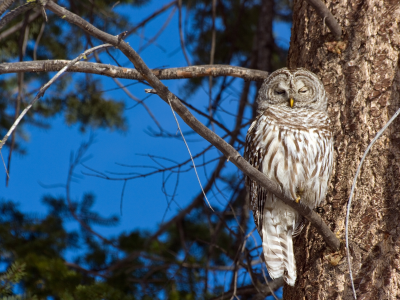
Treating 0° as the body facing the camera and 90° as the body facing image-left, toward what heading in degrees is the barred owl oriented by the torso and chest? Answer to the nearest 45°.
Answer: approximately 0°
